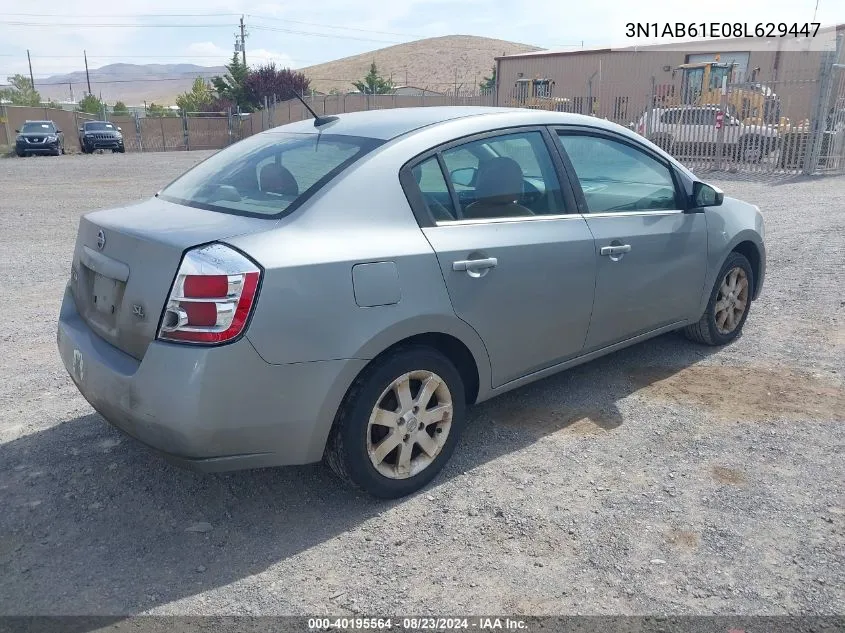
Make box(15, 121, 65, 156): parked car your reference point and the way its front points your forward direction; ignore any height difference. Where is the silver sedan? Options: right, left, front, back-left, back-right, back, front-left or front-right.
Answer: front

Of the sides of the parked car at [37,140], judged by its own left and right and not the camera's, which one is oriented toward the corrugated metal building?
left

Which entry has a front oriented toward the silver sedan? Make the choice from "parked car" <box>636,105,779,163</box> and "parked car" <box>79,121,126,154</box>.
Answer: "parked car" <box>79,121,126,154</box>

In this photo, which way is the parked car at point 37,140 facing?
toward the camera

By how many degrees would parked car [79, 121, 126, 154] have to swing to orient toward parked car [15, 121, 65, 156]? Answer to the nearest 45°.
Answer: approximately 45° to its right

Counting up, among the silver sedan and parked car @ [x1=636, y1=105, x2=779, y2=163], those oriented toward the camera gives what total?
0

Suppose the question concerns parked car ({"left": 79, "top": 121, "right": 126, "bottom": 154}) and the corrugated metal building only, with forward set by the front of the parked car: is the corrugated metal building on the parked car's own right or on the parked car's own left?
on the parked car's own left

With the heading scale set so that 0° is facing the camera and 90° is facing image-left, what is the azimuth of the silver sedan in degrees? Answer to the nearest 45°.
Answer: approximately 225°

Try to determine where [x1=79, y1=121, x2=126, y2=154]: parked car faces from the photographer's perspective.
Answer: facing the viewer

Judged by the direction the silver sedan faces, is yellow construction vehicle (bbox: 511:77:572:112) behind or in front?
in front
